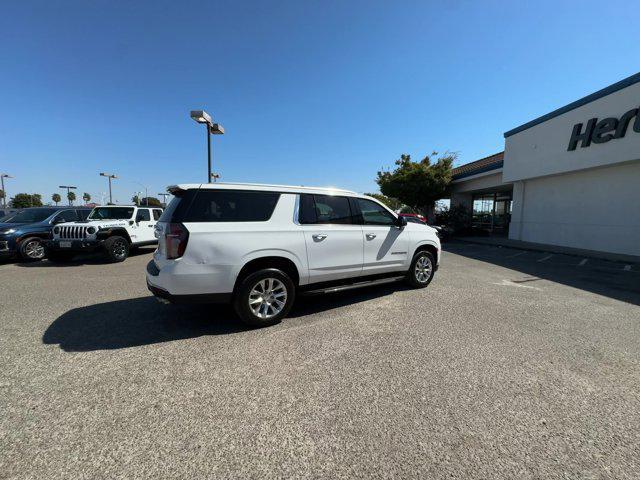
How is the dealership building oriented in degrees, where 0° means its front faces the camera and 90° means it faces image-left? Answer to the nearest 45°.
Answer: approximately 45°

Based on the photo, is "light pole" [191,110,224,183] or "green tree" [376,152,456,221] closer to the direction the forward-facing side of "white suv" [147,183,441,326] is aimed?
the green tree

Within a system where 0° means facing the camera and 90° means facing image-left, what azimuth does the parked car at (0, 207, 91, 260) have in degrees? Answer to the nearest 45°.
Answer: approximately 45°

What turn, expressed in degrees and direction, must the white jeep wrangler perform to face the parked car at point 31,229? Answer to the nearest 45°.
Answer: approximately 90° to its right

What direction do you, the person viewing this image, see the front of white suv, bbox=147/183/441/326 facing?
facing away from the viewer and to the right of the viewer

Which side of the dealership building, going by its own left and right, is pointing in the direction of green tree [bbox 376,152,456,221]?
right
